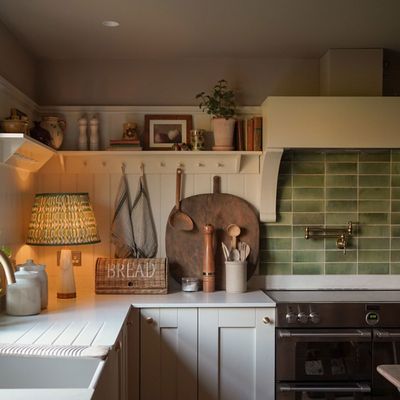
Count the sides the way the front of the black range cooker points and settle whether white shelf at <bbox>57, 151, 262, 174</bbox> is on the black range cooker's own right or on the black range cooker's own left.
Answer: on the black range cooker's own right

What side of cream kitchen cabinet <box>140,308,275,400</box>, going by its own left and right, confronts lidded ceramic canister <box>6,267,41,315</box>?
right

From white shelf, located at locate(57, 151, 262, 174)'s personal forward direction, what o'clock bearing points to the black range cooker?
The black range cooker is roughly at 10 o'clock from the white shelf.

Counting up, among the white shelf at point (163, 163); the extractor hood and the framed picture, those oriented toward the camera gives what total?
3

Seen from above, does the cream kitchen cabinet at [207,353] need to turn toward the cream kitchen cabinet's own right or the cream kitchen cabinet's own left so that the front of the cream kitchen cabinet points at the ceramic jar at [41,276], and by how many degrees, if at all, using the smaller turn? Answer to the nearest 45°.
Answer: approximately 90° to the cream kitchen cabinet's own right

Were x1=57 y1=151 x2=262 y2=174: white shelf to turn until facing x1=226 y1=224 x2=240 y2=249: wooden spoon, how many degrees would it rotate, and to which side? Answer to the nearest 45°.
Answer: approximately 90° to its left

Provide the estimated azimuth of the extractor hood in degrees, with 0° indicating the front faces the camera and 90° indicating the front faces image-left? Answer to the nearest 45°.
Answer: approximately 0°
